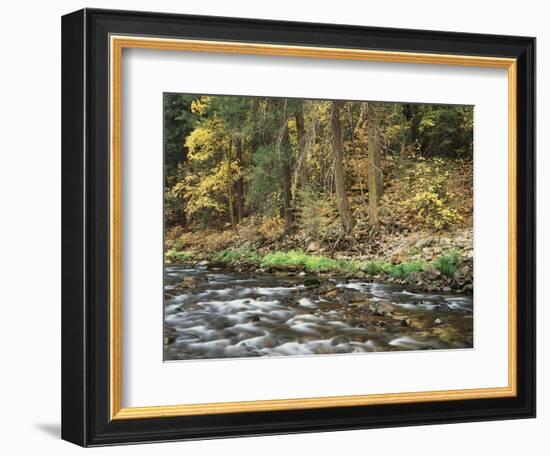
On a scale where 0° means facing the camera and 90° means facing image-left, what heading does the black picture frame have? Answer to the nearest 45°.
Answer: approximately 315°
